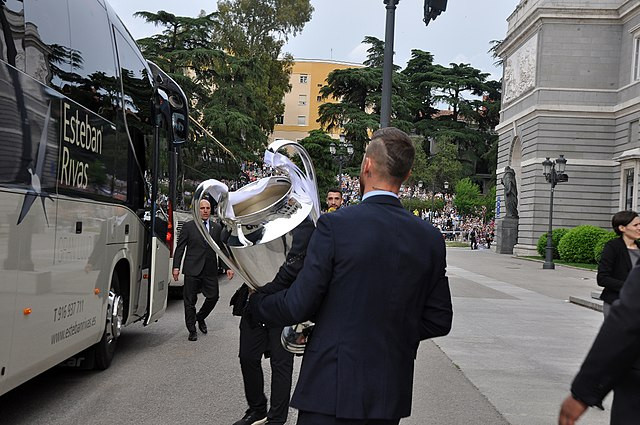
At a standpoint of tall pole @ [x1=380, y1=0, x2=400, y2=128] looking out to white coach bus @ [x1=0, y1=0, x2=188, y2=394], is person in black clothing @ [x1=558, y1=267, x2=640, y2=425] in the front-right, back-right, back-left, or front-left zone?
front-left

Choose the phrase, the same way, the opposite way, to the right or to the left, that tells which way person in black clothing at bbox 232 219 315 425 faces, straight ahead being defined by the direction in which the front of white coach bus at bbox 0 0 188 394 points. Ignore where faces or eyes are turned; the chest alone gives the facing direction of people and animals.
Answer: the opposite way

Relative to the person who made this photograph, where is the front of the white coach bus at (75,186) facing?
facing away from the viewer and to the right of the viewer

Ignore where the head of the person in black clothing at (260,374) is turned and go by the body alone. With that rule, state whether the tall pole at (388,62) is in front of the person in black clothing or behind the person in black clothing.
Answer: behind

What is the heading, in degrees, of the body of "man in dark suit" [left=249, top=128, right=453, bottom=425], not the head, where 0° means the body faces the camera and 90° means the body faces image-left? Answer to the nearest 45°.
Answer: approximately 135°

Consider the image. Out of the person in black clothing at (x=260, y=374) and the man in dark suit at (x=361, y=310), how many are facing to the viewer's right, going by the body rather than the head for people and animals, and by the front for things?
0

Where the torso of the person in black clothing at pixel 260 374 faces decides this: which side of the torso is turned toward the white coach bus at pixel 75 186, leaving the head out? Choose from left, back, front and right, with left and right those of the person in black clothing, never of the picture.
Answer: right

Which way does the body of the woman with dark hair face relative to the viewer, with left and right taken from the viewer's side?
facing the viewer and to the right of the viewer
